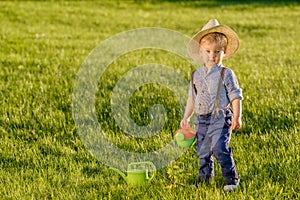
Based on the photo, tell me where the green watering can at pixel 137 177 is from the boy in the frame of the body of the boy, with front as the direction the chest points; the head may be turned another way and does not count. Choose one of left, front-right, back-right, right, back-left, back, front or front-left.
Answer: front-right

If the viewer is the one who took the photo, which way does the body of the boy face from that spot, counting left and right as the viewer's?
facing the viewer and to the left of the viewer

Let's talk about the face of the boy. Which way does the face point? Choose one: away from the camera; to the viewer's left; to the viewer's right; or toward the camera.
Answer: toward the camera

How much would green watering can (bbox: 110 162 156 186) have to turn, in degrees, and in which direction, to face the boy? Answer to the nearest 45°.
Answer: approximately 180°

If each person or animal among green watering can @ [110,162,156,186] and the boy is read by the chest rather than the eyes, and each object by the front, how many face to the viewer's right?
0

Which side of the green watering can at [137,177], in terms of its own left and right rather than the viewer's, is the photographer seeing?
left
